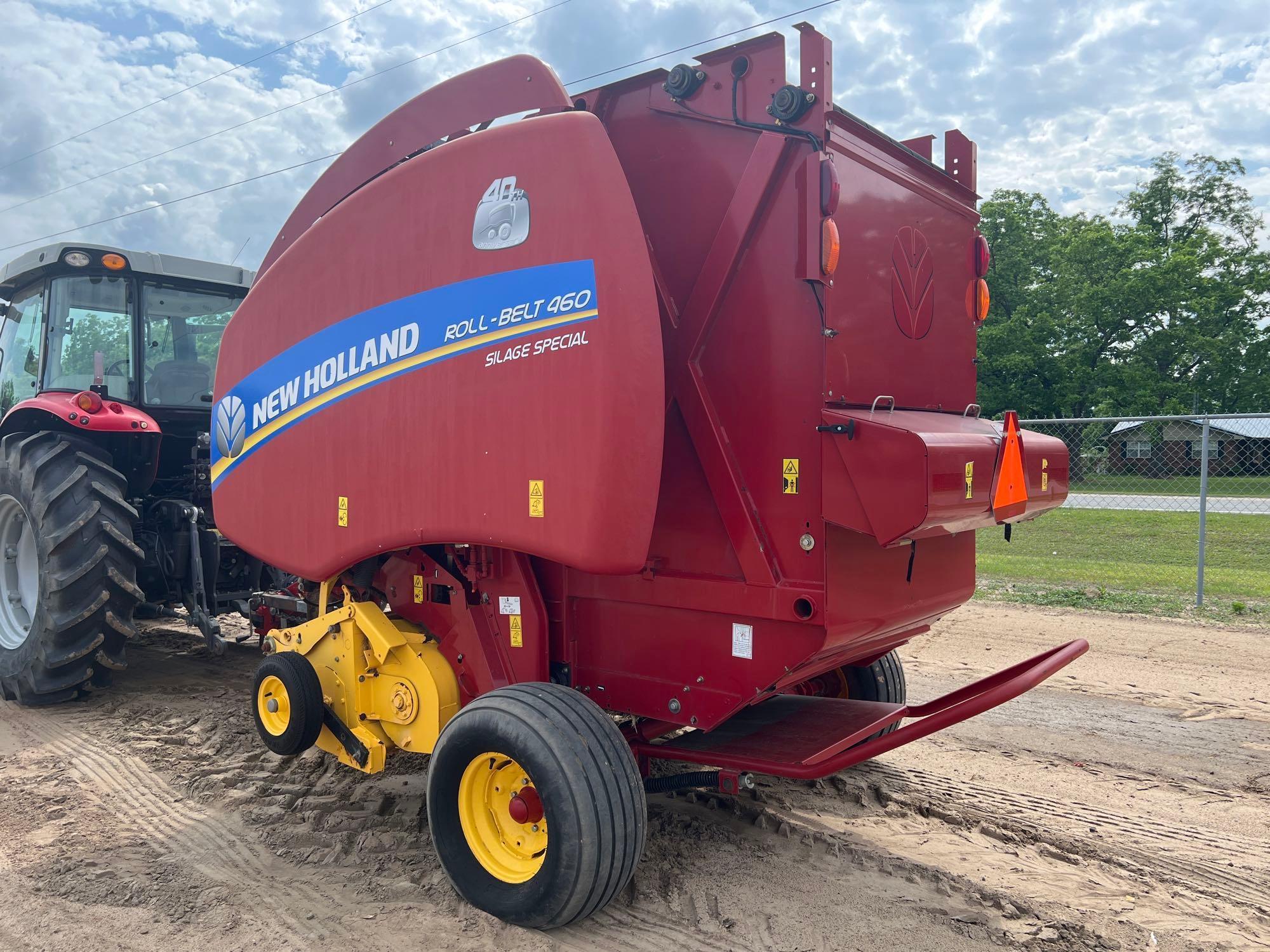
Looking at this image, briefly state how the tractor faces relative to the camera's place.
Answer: facing away from the viewer and to the left of the viewer

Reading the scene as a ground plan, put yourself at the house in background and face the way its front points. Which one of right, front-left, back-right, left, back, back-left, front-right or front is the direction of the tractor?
front-right

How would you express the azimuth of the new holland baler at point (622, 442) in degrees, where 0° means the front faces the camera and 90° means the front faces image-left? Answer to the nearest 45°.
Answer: approximately 135°

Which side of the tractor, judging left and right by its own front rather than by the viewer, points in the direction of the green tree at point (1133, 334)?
right

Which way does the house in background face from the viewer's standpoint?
toward the camera

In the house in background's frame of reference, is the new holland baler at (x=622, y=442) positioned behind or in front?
in front

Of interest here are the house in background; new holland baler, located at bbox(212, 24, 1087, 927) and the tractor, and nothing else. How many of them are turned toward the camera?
1

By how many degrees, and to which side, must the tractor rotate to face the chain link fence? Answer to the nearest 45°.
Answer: approximately 135° to its right

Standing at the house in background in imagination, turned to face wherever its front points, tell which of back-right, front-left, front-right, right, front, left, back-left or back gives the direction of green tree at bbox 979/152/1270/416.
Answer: back

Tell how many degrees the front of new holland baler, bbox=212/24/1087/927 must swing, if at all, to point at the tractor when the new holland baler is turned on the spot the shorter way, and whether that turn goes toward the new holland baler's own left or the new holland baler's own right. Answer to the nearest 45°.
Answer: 0° — it already faces it

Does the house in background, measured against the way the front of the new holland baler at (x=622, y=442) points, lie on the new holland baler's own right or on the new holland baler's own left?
on the new holland baler's own right

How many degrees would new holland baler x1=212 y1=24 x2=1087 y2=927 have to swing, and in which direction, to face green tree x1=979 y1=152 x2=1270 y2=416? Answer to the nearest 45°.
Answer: approximately 90° to its right
